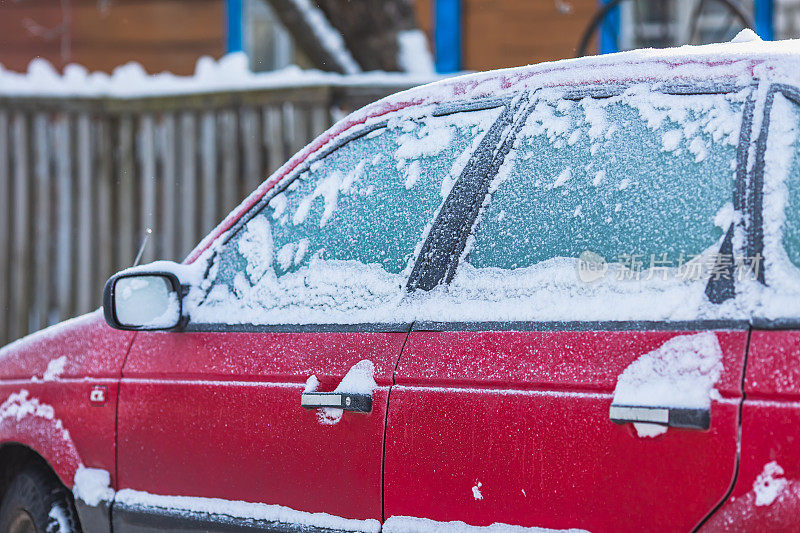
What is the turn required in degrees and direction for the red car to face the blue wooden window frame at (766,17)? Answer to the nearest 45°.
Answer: approximately 90° to its right

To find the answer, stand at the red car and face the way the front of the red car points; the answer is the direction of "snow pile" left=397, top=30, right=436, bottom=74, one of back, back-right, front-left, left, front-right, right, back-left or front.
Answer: front-right

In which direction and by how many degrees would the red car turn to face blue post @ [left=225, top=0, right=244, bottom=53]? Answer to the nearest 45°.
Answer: approximately 45° to its right

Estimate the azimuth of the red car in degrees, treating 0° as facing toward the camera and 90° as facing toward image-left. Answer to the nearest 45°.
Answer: approximately 135°

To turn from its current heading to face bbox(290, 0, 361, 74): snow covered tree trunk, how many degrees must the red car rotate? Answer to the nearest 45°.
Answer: approximately 45° to its right

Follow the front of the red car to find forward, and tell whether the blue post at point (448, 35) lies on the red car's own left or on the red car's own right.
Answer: on the red car's own right

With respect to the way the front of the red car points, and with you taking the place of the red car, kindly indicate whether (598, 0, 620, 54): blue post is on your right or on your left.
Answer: on your right
